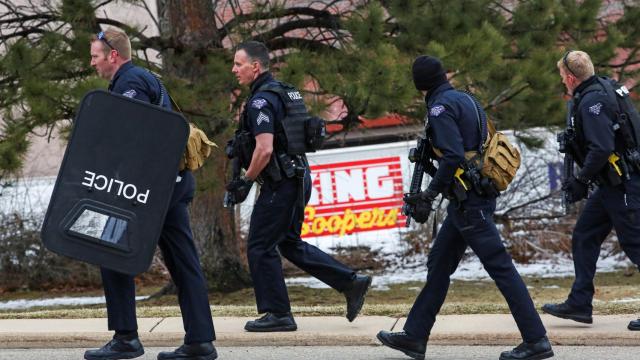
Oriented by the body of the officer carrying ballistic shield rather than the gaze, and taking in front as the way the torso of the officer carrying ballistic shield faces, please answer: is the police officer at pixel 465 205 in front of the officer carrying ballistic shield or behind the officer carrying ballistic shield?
behind

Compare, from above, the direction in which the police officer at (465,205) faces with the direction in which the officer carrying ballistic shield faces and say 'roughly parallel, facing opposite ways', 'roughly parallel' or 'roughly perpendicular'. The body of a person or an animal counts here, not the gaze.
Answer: roughly parallel

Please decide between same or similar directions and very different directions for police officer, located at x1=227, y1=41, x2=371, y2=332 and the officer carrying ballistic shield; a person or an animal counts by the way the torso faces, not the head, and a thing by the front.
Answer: same or similar directions

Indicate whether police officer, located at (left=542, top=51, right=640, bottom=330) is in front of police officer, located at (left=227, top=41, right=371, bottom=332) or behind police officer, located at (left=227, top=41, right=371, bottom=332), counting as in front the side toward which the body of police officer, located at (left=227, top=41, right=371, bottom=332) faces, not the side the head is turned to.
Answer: behind

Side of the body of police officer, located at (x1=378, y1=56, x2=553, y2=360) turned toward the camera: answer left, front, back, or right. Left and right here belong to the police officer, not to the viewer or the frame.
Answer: left

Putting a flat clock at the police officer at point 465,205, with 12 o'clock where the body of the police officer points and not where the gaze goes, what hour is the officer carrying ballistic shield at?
The officer carrying ballistic shield is roughly at 12 o'clock from the police officer.

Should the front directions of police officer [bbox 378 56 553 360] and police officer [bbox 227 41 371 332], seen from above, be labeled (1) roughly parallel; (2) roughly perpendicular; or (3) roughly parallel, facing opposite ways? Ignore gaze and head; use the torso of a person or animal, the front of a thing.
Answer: roughly parallel

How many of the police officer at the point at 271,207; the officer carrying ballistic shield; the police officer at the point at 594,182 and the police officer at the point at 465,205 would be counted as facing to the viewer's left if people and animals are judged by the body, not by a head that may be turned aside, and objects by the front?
4

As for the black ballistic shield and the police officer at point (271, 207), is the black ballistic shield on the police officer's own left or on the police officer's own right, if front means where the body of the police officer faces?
on the police officer's own left

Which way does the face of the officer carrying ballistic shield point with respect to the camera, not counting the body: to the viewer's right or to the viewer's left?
to the viewer's left

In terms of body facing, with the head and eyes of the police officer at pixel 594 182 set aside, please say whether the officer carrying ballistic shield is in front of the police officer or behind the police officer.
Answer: in front

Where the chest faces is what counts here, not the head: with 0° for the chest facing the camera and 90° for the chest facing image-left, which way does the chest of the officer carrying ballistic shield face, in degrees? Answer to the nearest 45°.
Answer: approximately 90°

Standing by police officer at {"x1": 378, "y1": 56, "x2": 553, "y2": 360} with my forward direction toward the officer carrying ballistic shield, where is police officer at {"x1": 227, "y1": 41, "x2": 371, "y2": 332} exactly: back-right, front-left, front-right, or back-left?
front-right

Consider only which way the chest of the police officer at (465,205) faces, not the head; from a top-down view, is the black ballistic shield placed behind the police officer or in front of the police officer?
in front

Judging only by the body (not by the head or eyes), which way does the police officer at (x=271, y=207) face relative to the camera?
to the viewer's left

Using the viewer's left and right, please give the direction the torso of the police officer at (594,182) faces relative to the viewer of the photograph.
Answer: facing to the left of the viewer

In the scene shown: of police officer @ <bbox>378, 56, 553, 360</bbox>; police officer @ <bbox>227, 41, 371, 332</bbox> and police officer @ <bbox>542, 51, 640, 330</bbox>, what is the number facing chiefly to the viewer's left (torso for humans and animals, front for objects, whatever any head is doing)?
3
